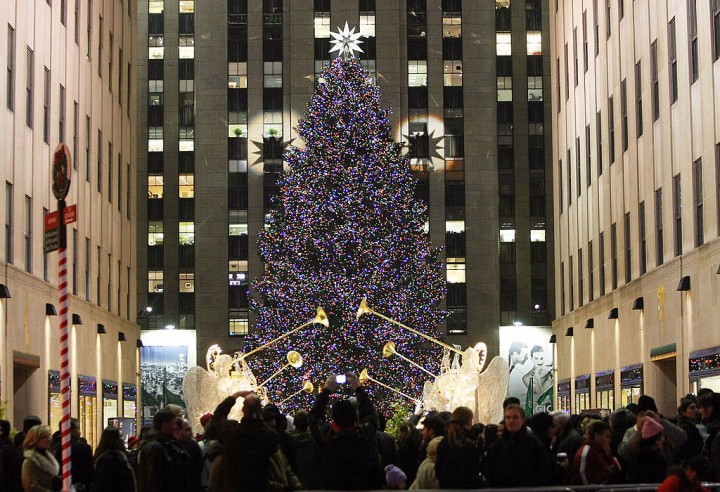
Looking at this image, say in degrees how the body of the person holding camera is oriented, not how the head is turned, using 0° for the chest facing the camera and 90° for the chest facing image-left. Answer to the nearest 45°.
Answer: approximately 180°

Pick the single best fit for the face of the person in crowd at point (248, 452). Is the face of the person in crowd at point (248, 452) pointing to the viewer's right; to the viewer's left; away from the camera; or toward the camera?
away from the camera

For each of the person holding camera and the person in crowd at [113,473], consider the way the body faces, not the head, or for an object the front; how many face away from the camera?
2

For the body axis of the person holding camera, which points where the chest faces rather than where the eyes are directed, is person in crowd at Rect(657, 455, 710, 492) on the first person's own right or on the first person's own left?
on the first person's own right

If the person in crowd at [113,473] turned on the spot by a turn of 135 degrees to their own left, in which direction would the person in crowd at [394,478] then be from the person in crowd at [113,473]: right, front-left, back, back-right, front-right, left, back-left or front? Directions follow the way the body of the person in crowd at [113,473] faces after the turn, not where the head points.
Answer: back-left

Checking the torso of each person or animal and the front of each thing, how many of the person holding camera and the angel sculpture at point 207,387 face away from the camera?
1

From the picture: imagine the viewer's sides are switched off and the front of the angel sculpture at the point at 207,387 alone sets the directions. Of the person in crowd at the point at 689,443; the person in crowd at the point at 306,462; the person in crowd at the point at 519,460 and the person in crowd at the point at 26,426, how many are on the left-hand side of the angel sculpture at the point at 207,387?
0

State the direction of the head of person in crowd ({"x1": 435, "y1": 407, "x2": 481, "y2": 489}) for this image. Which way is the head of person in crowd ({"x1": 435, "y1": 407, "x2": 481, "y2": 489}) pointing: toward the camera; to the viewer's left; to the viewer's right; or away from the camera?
away from the camera

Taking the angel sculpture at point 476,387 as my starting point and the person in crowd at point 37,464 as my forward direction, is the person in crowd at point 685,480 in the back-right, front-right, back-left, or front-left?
front-left

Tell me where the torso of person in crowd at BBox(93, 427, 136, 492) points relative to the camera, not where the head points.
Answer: away from the camera

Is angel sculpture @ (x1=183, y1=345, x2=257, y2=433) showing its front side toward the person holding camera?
no

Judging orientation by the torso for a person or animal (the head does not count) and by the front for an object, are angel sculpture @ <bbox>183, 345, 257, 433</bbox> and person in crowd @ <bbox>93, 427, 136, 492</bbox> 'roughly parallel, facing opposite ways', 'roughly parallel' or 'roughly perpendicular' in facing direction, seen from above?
roughly perpendicular

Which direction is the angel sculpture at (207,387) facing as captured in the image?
to the viewer's right

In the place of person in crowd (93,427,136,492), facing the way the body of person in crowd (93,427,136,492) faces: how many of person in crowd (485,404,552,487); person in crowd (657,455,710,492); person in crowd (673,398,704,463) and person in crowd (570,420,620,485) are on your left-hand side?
0

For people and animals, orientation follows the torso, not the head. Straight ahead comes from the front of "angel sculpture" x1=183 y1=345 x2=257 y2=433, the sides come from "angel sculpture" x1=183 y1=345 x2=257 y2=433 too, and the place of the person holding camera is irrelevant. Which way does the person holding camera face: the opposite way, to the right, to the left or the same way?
to the left

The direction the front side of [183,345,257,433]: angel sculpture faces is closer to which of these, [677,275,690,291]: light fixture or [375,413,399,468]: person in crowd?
the light fixture

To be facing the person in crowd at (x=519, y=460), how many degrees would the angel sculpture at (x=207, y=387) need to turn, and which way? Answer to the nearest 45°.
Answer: approximately 90° to its right

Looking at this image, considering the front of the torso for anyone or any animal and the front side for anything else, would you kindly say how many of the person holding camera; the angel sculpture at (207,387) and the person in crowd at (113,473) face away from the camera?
2
